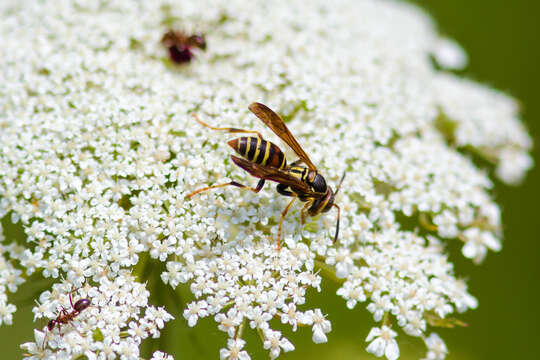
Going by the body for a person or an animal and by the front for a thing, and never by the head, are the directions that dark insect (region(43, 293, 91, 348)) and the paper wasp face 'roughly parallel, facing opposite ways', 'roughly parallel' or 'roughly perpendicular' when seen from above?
roughly perpendicular

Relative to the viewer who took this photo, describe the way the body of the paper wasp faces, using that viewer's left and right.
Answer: facing the viewer and to the right of the viewer

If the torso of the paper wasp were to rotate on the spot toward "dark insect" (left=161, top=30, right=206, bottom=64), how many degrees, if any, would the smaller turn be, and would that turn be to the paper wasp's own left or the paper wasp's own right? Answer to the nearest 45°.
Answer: approximately 180°
